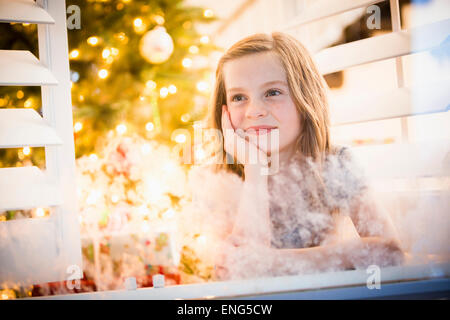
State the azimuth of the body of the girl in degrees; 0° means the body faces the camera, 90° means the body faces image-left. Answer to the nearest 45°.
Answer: approximately 45°
